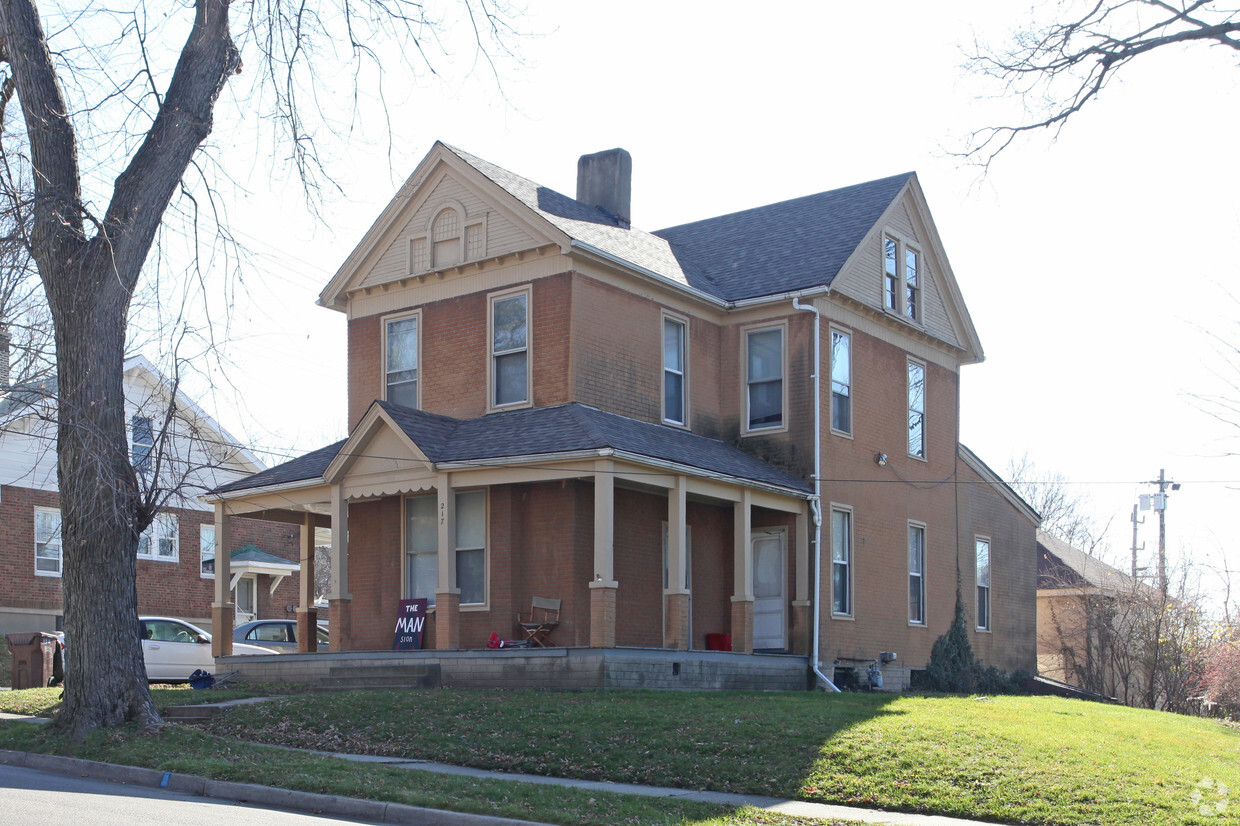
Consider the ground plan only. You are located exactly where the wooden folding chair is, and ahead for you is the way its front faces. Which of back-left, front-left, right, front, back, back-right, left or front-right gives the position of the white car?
right

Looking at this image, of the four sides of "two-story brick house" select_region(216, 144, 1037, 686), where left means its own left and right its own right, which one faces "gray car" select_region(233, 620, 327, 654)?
right

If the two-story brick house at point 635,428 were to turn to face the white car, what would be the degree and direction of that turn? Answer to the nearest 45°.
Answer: approximately 45° to its right

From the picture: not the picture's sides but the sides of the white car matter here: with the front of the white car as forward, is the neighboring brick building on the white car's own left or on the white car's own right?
on the white car's own left

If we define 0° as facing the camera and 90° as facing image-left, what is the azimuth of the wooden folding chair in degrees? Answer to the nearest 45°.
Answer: approximately 45°

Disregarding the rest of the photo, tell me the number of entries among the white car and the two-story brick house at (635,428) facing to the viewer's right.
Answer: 1

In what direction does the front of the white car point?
to the viewer's right

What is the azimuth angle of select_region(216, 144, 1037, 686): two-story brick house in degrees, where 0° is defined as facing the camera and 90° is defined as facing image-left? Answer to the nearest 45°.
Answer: approximately 45°

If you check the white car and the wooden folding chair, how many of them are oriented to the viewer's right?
1

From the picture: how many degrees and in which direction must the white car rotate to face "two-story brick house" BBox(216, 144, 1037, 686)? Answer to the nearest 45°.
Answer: approximately 45° to its right

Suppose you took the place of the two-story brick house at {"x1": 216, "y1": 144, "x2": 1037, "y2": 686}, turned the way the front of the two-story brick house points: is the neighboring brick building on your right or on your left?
on your right
